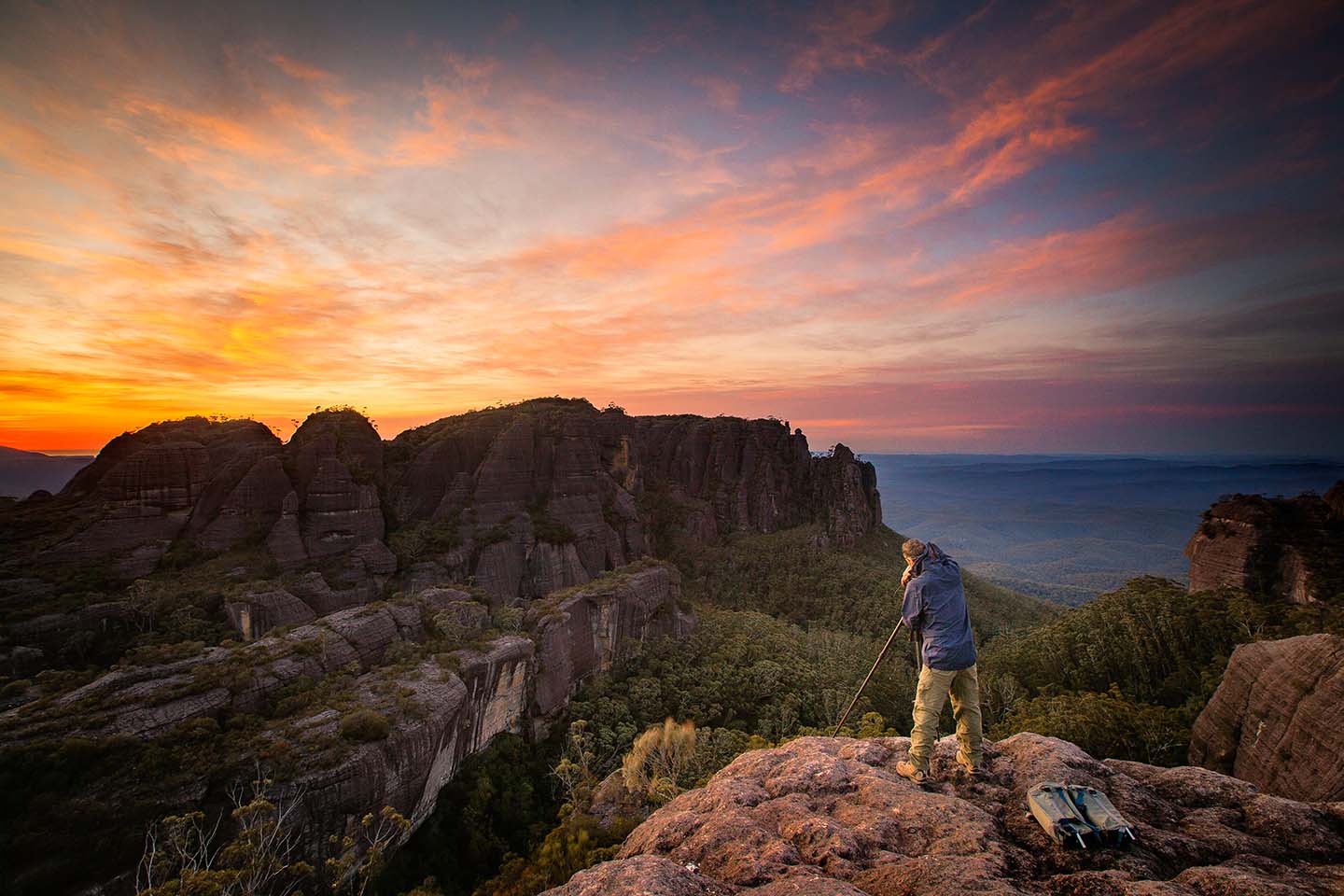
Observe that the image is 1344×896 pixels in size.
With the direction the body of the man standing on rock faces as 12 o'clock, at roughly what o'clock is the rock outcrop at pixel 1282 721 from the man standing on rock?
The rock outcrop is roughly at 3 o'clock from the man standing on rock.

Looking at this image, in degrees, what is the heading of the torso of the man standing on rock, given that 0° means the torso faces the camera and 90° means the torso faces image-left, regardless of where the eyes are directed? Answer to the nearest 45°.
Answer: approximately 135°

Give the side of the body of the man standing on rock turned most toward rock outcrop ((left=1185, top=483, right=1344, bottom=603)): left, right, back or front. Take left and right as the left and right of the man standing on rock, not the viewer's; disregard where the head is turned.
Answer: right

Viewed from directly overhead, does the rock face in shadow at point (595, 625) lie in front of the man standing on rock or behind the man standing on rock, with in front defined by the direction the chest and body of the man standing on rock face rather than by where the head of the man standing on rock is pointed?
in front

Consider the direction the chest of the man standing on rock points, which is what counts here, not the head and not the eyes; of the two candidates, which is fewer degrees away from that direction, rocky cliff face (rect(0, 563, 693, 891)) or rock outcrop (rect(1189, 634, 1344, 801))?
the rocky cliff face

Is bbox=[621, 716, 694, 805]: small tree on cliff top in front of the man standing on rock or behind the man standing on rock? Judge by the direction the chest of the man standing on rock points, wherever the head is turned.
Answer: in front

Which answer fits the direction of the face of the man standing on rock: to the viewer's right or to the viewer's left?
to the viewer's left
